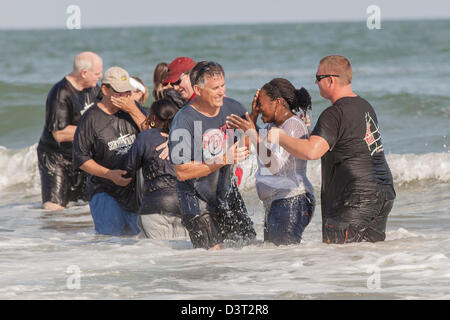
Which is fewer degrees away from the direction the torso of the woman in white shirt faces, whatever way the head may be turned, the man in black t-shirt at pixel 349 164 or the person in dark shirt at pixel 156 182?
the person in dark shirt

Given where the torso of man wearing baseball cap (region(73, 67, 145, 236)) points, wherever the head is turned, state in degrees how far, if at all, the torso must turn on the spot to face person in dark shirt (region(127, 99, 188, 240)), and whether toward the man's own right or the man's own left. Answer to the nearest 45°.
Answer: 0° — they already face them

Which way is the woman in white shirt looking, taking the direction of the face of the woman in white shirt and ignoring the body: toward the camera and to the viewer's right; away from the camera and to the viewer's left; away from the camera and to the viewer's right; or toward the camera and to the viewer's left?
toward the camera and to the viewer's left

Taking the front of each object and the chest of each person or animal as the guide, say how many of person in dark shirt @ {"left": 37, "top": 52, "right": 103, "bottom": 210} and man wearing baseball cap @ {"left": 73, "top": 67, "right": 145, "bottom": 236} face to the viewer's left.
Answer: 0

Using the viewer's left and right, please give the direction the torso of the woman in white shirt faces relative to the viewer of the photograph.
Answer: facing to the left of the viewer

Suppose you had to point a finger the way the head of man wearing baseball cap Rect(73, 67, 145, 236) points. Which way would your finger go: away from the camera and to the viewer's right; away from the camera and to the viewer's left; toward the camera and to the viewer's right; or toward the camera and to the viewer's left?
toward the camera and to the viewer's right

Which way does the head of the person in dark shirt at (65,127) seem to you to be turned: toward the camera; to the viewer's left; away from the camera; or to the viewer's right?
to the viewer's right

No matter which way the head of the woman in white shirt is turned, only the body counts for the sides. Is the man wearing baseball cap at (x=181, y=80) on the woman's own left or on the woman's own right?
on the woman's own right

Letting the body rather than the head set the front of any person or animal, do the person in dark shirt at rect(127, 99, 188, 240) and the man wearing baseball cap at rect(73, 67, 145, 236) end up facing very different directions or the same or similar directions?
very different directions

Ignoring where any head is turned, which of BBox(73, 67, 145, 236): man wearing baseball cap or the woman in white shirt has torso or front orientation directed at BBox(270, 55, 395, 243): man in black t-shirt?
the man wearing baseball cap

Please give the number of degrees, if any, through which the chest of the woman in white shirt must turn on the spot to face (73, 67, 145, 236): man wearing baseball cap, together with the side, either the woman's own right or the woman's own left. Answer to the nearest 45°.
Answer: approximately 45° to the woman's own right

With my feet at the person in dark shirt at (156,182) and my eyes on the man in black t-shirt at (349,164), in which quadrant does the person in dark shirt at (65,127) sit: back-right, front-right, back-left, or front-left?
back-left

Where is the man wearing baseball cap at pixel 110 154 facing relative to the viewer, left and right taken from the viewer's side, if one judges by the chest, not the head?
facing the viewer and to the right of the viewer
